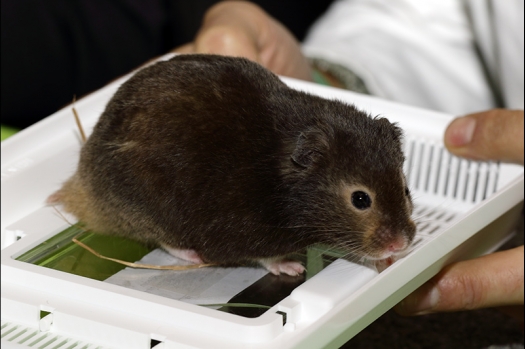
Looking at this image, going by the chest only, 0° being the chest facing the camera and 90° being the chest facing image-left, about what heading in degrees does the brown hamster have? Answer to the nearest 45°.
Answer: approximately 315°
